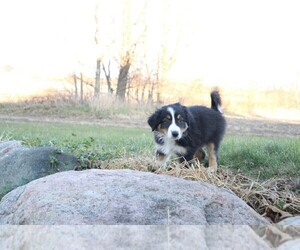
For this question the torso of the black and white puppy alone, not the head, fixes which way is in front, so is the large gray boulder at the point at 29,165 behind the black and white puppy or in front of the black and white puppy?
in front

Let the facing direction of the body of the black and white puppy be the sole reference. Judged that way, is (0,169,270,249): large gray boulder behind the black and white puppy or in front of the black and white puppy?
in front

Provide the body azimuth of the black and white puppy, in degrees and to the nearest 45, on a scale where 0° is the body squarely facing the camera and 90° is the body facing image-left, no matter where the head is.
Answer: approximately 45°
